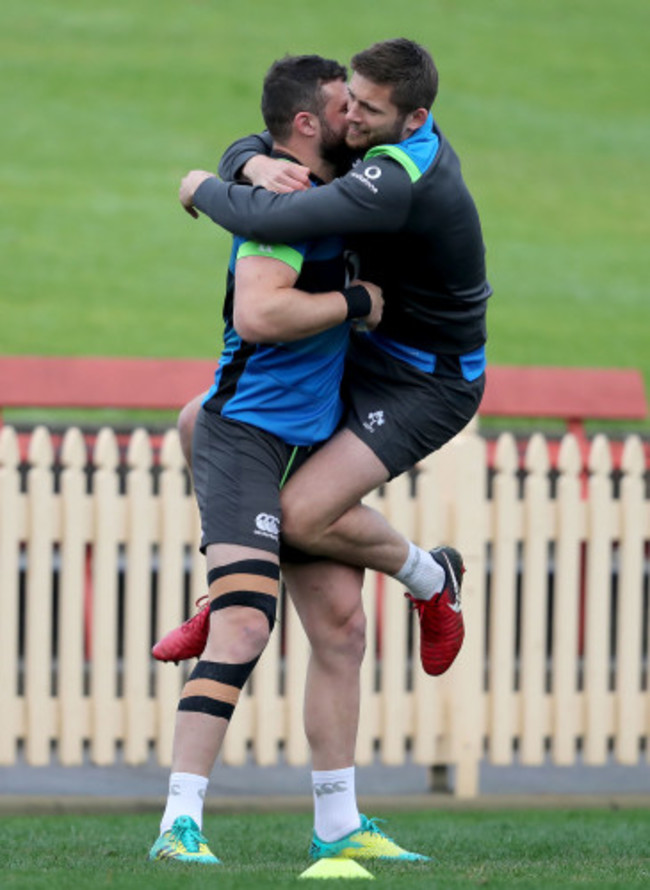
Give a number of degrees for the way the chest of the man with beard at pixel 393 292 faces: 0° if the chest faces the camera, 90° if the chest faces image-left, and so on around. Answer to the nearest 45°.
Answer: approximately 90°

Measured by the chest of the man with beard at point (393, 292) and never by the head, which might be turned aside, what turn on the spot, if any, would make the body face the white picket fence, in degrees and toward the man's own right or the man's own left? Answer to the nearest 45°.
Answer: approximately 90° to the man's own right

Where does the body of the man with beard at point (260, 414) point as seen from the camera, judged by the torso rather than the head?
to the viewer's right

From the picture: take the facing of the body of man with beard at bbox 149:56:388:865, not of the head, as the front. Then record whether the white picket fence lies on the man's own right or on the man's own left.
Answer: on the man's own left
